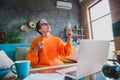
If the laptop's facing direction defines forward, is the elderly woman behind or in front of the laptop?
in front

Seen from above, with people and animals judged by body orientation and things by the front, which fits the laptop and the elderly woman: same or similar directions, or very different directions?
very different directions

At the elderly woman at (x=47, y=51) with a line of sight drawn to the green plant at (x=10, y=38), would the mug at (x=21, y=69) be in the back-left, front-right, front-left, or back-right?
back-left

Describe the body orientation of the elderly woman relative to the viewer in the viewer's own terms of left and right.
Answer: facing the viewer and to the right of the viewer

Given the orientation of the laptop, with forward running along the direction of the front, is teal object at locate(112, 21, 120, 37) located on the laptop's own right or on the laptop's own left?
on the laptop's own right

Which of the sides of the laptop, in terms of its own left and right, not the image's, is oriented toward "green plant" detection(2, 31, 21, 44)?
front

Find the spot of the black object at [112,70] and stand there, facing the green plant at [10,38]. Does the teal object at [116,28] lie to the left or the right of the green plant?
right

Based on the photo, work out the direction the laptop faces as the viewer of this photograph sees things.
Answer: facing away from the viewer and to the left of the viewer

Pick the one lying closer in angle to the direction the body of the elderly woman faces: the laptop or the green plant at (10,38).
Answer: the laptop
